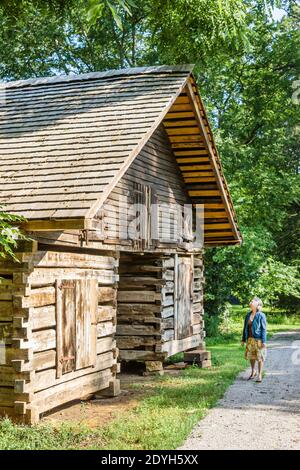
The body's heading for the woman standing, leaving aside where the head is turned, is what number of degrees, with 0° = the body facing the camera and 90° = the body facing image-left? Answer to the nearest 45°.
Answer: approximately 45°

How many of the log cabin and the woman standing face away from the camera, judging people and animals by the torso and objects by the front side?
0

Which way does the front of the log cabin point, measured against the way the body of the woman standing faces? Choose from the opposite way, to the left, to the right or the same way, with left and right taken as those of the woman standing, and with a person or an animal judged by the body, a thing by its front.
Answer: to the left
